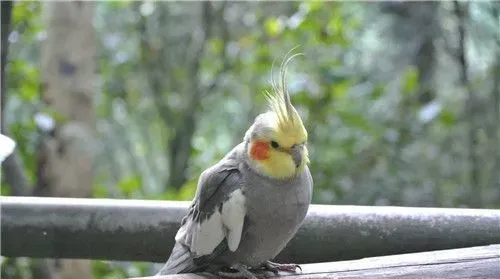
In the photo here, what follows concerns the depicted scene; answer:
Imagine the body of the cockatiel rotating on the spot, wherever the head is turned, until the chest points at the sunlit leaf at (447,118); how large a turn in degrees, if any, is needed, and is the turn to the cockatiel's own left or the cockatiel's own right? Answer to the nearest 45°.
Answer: approximately 90° to the cockatiel's own left

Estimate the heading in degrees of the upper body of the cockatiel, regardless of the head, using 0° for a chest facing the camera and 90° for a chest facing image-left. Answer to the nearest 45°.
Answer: approximately 315°

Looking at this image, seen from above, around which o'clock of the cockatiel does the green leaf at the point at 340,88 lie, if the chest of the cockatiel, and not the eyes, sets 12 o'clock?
The green leaf is roughly at 8 o'clock from the cockatiel.

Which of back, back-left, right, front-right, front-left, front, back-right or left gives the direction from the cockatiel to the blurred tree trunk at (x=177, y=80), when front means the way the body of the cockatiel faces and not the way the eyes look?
back-left

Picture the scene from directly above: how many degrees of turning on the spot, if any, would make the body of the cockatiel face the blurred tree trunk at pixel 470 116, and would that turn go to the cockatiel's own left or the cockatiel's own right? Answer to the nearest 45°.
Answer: approximately 90° to the cockatiel's own left

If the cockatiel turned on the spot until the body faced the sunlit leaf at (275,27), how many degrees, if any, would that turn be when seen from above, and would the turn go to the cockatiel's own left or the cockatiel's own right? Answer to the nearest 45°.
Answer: approximately 135° to the cockatiel's own left

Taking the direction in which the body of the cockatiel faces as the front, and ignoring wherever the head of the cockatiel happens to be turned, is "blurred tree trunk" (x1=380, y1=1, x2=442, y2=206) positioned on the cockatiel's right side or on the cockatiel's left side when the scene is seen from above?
on the cockatiel's left side

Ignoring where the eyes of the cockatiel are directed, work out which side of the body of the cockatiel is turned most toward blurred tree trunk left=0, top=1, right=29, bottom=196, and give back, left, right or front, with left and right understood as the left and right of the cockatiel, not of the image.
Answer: back
